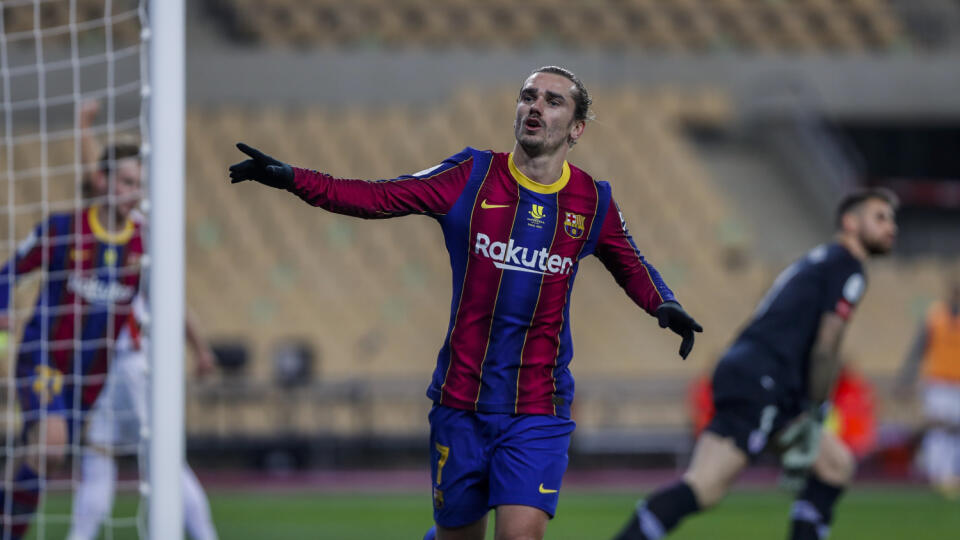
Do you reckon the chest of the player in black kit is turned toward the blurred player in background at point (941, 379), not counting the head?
no

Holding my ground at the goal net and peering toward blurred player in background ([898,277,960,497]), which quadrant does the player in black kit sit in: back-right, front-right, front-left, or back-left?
front-right
